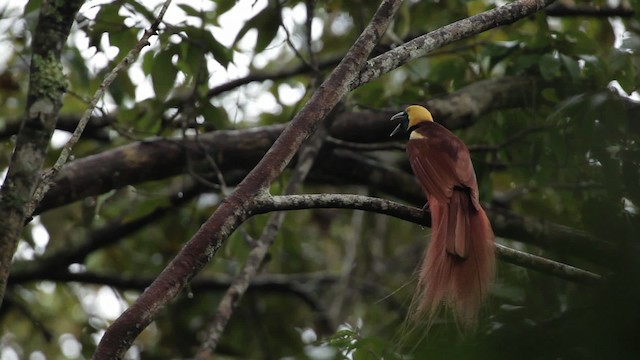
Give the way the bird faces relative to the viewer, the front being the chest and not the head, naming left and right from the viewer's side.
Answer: facing away from the viewer and to the left of the viewer

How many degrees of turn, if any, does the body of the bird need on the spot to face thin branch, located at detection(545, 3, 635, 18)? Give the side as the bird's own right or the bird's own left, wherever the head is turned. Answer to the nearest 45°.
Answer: approximately 45° to the bird's own right

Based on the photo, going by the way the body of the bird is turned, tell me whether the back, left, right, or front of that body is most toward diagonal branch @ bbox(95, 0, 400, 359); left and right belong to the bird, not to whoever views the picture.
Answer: left

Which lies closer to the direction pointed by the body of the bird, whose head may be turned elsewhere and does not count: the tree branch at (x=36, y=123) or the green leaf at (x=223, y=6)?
the green leaf
